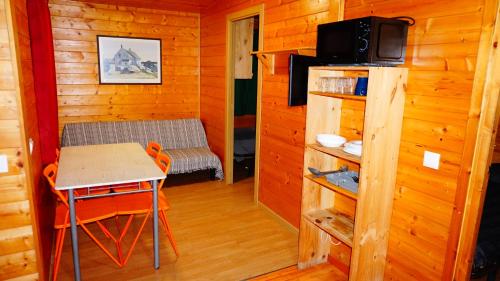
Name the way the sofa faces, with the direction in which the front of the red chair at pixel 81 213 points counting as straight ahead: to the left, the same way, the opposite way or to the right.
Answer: to the right

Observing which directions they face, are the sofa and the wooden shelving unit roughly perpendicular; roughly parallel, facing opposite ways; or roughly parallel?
roughly perpendicular

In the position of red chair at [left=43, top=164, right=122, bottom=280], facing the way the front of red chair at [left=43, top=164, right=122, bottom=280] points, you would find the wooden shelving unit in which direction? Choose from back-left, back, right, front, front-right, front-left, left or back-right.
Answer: front-right

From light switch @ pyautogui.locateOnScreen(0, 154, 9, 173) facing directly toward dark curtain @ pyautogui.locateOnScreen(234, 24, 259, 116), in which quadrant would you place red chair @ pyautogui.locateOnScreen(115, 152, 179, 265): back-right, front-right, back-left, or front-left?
front-right

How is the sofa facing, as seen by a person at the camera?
facing the viewer

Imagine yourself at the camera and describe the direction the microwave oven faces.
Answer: facing the viewer and to the left of the viewer

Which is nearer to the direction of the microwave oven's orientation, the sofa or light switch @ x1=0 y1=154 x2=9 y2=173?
the light switch

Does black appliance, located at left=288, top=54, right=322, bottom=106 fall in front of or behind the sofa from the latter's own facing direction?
in front

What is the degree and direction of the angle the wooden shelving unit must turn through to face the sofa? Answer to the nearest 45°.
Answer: approximately 90° to its right

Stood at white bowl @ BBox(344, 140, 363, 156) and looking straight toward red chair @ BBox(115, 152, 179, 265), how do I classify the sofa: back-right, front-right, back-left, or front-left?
front-right

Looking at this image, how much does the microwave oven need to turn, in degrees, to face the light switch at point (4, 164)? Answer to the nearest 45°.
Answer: approximately 45° to its right

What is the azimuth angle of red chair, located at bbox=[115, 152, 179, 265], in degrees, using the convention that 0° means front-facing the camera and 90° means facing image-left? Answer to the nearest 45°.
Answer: approximately 90°

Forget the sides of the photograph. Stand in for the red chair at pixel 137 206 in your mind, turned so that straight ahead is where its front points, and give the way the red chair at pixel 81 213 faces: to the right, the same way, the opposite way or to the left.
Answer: the opposite way
